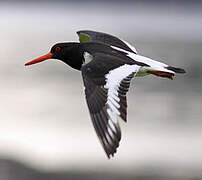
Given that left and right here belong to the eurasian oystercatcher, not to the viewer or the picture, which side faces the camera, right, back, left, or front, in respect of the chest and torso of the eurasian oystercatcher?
left
